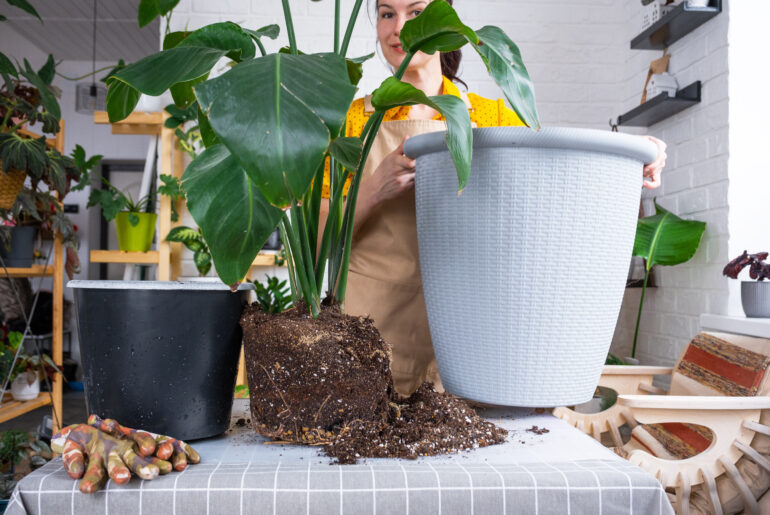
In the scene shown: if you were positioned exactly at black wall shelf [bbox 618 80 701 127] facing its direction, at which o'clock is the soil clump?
The soil clump is roughly at 11 o'clock from the black wall shelf.

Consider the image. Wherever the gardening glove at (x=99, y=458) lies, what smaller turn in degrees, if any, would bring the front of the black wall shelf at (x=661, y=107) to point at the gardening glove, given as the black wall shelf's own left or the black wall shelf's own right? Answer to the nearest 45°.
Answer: approximately 45° to the black wall shelf's own left

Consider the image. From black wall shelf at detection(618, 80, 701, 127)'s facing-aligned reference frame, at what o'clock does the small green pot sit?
The small green pot is roughly at 1 o'clock from the black wall shelf.

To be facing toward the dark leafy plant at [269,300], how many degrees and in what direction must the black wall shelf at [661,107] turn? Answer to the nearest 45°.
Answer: approximately 45° to its left

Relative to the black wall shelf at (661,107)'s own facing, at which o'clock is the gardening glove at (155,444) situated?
The gardening glove is roughly at 11 o'clock from the black wall shelf.

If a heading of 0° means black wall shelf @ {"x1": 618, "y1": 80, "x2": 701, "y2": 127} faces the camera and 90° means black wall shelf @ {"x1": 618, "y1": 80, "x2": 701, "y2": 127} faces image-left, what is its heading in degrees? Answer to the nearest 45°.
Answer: approximately 45°
